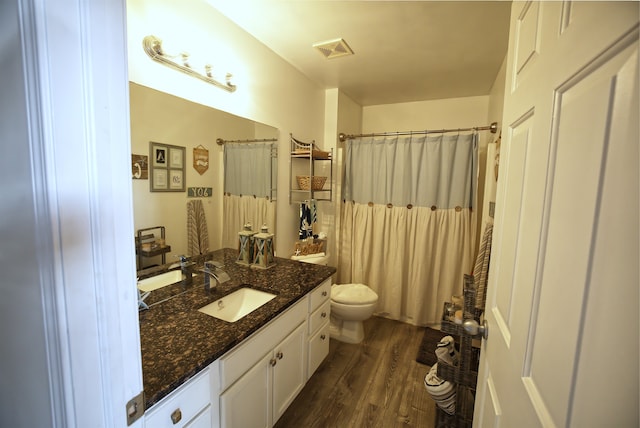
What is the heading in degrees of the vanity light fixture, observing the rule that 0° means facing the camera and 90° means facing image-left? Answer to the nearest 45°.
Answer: approximately 315°

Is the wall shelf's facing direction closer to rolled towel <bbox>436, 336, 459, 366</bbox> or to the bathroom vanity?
the rolled towel

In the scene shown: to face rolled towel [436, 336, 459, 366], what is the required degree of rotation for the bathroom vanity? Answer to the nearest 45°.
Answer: approximately 45° to its left

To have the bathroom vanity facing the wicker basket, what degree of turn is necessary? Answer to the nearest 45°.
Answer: approximately 90° to its left

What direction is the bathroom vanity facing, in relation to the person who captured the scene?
facing the viewer and to the right of the viewer

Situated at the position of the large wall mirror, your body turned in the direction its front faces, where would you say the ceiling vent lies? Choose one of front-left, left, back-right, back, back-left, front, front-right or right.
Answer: front-left
